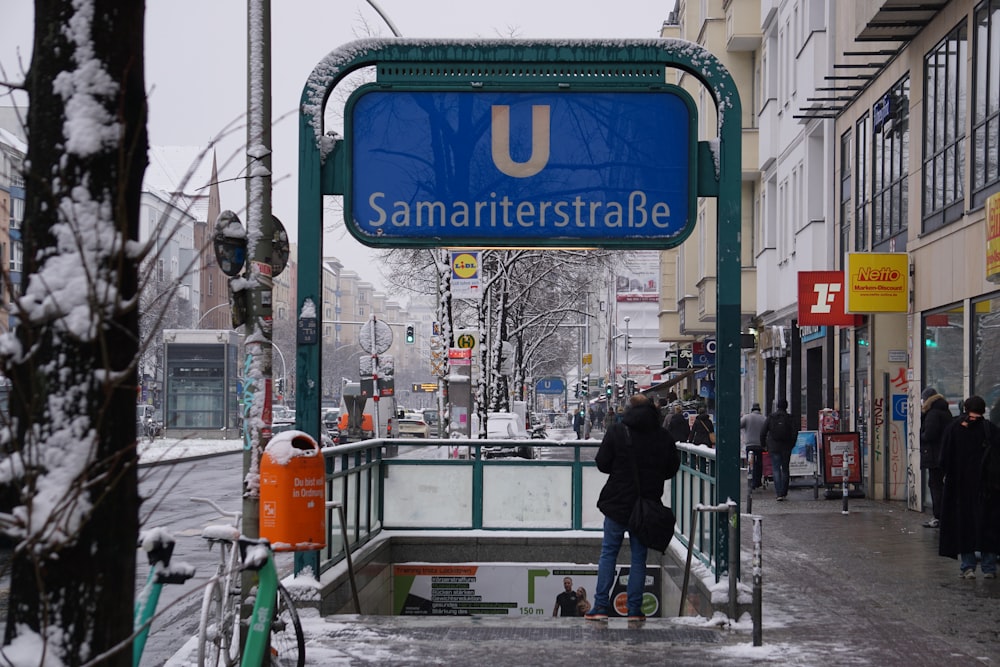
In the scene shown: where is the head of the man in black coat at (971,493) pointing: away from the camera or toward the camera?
toward the camera

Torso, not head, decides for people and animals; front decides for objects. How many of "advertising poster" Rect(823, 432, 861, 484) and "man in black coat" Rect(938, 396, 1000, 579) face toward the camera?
2

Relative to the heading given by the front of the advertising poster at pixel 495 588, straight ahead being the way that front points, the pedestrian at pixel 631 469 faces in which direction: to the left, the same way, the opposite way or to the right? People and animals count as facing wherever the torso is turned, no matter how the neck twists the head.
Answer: the opposite way

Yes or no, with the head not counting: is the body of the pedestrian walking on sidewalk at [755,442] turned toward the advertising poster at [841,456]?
no

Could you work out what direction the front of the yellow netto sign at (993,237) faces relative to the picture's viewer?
facing the viewer and to the left of the viewer

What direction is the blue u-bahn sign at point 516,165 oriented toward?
toward the camera

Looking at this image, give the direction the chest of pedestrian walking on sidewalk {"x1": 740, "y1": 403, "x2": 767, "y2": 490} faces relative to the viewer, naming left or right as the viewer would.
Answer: facing away from the viewer

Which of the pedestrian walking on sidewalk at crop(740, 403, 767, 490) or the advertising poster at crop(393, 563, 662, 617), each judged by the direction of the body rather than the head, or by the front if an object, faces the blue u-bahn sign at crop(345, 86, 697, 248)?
the advertising poster

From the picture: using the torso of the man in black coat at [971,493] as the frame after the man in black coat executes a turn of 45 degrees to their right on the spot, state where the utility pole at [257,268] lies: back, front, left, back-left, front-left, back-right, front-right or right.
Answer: front

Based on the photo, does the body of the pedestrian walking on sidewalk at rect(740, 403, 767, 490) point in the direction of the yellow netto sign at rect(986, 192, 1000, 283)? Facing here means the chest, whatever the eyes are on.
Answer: no

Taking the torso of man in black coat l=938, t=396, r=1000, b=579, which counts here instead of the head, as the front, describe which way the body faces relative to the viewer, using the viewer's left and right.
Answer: facing the viewer

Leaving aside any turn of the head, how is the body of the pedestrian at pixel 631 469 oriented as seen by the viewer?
away from the camera

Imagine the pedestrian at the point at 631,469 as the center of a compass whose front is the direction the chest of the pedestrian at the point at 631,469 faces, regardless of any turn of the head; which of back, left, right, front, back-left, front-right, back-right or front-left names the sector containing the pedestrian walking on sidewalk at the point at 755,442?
front

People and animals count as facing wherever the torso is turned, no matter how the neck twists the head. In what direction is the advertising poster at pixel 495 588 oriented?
toward the camera

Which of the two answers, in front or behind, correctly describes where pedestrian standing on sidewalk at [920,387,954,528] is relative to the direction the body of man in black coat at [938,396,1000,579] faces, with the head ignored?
behind
